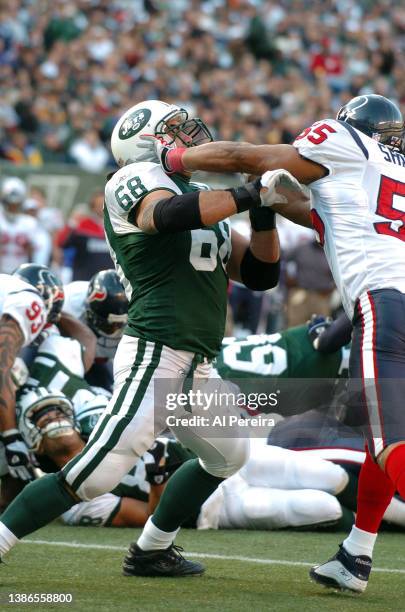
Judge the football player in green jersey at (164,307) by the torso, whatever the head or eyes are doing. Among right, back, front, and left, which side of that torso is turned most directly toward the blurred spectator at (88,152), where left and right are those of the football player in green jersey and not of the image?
left

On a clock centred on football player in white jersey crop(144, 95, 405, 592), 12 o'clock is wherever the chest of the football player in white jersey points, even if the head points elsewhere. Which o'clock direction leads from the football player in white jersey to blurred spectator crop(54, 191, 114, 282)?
The blurred spectator is roughly at 1 o'clock from the football player in white jersey.

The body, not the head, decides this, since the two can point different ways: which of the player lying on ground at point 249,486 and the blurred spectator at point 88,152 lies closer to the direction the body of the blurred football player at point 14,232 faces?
the player lying on ground

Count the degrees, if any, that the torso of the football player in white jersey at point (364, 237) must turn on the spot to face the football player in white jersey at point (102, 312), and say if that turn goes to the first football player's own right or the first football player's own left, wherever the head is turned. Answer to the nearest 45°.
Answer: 0° — they already face them

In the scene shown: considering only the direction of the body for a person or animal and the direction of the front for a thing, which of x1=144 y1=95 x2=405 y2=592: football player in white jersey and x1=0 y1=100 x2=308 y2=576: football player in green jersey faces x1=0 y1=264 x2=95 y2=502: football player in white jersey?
x1=144 y1=95 x2=405 y2=592: football player in white jersey

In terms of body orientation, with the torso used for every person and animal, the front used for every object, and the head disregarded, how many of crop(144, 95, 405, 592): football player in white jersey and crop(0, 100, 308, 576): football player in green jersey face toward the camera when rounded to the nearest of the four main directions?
0

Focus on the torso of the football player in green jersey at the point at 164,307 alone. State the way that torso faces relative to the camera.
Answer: to the viewer's right

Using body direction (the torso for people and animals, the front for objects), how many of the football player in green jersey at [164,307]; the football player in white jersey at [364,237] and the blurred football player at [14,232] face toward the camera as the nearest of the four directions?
1

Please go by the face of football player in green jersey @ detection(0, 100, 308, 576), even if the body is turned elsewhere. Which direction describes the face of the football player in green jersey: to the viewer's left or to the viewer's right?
to the viewer's right

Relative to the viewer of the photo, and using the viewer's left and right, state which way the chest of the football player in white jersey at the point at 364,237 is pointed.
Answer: facing away from the viewer and to the left of the viewer

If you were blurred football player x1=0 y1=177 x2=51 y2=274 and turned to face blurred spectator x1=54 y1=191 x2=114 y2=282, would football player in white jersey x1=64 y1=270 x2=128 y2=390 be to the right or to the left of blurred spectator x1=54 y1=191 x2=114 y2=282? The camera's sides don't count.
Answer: right

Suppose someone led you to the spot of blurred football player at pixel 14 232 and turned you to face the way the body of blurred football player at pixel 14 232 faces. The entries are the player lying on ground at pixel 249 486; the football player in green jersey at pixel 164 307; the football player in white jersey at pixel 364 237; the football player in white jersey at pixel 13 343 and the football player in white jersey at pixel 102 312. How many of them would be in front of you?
5

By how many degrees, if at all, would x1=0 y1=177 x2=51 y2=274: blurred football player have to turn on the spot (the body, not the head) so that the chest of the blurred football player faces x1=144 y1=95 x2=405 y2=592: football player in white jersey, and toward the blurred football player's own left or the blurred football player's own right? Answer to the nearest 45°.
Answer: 0° — they already face them

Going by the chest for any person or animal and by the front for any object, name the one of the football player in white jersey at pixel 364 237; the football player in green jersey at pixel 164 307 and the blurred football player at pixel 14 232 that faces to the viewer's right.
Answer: the football player in green jersey
